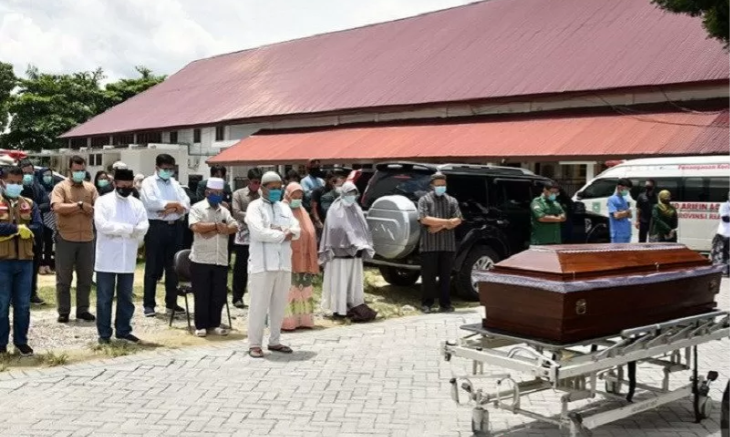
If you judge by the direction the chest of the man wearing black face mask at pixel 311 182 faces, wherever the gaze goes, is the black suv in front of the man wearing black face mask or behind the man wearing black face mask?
in front

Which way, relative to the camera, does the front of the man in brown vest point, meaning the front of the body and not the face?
toward the camera

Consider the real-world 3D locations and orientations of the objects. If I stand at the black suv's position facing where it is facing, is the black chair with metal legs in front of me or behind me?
behind

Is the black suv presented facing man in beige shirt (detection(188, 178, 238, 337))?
no

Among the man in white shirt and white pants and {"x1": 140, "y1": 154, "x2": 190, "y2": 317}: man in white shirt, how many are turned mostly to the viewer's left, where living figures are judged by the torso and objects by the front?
0

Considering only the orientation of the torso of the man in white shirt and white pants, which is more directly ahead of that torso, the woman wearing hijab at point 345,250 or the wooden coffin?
the wooden coffin

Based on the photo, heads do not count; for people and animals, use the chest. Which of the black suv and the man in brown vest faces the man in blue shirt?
the black suv

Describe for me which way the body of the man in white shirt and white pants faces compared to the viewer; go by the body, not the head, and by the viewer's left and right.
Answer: facing the viewer and to the right of the viewer

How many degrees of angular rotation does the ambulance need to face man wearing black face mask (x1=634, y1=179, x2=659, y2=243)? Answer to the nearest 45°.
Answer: approximately 45° to its left

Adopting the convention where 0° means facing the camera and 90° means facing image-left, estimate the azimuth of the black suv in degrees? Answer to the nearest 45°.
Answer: approximately 225°

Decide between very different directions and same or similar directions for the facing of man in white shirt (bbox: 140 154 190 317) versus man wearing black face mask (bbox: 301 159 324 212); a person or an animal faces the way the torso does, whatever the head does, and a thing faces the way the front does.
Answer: same or similar directions

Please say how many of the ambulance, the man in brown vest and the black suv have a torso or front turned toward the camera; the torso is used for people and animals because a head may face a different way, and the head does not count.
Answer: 1

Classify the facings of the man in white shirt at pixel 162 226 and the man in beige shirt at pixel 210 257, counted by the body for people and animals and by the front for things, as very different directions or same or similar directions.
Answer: same or similar directions

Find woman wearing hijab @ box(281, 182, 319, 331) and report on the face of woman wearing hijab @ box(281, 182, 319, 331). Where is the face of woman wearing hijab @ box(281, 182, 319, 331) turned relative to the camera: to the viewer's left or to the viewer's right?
to the viewer's right

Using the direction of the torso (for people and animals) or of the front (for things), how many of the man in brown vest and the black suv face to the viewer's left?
0
